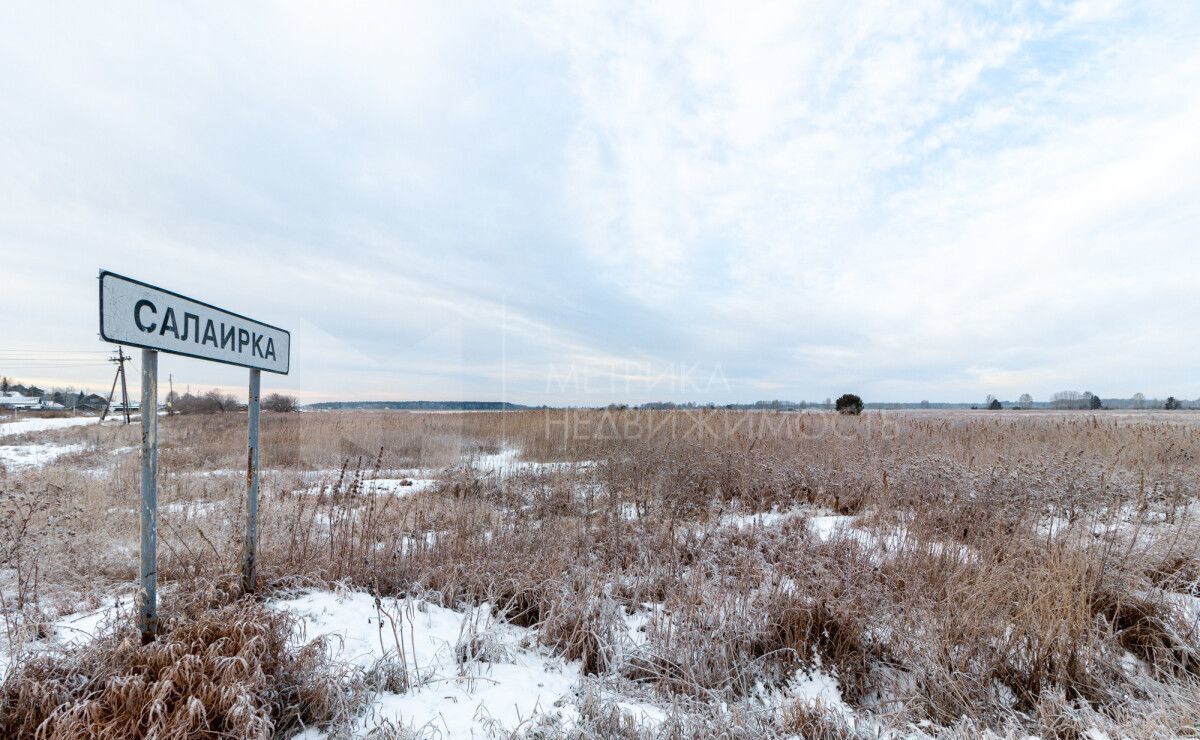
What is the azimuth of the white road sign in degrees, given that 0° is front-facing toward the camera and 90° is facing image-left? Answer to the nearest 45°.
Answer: approximately 315°

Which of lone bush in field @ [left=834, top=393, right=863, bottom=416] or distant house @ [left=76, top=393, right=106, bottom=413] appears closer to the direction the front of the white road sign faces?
the lone bush in field

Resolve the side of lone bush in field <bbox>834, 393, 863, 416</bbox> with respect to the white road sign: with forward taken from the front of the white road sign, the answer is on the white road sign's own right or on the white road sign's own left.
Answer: on the white road sign's own left

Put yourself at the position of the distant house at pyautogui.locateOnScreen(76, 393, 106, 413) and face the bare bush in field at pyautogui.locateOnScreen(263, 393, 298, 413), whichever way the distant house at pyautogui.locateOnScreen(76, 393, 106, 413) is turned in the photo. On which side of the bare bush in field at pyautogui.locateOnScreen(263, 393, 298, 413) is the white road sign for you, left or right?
right

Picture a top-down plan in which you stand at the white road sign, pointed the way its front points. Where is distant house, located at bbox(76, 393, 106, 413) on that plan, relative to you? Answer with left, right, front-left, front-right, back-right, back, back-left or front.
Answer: back-left

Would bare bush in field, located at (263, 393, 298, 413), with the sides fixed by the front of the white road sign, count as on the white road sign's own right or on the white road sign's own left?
on the white road sign's own left
